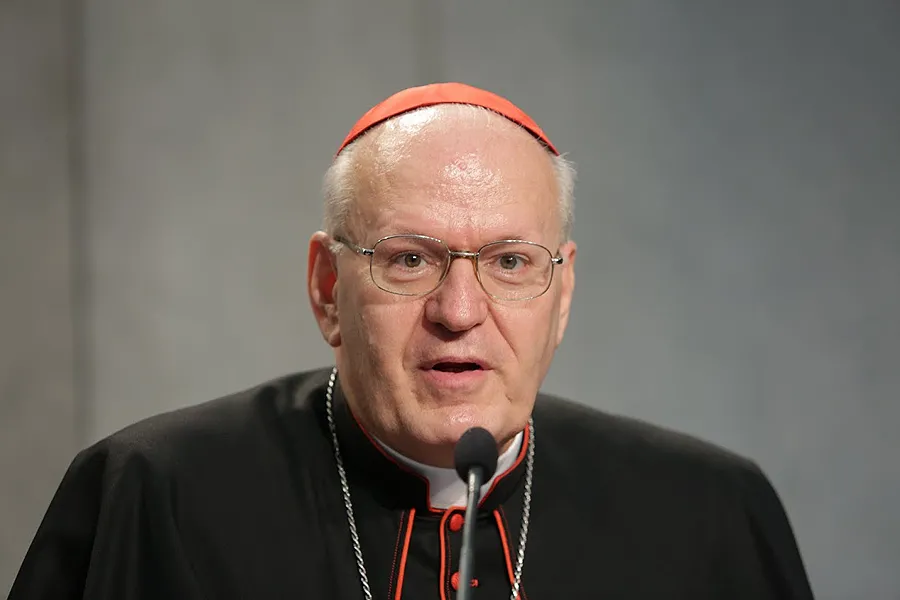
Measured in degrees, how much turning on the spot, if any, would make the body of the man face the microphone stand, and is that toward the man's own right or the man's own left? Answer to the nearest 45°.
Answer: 0° — they already face it

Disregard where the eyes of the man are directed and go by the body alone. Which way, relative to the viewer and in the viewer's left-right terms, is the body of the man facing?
facing the viewer

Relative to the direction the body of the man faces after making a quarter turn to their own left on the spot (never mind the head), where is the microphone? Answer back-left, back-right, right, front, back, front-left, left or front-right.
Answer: right
